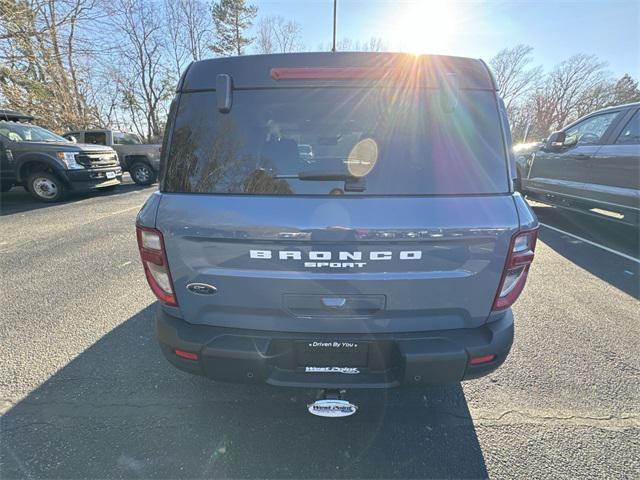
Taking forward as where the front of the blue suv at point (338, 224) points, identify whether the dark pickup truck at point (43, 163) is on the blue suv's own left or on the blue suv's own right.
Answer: on the blue suv's own left

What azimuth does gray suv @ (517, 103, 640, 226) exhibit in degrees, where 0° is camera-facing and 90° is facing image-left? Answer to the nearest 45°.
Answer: approximately 135°

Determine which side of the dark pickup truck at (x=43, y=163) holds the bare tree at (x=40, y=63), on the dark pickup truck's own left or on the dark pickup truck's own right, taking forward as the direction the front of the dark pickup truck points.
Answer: on the dark pickup truck's own left

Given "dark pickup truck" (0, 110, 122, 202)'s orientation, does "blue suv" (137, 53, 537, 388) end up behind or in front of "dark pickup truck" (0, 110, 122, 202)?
in front

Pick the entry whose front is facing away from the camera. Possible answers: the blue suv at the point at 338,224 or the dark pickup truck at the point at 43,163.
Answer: the blue suv

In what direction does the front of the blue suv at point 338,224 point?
away from the camera

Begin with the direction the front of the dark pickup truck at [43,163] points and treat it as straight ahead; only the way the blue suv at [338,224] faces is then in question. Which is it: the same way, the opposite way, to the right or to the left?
to the left

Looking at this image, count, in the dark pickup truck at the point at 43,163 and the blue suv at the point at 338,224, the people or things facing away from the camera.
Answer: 1

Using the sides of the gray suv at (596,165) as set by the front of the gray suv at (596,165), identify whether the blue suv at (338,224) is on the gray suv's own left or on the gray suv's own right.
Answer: on the gray suv's own left
